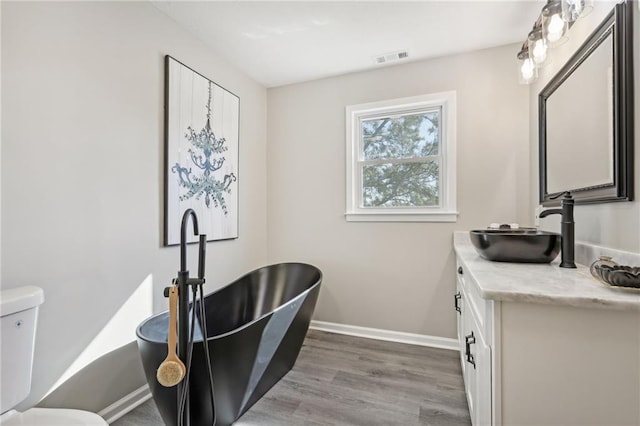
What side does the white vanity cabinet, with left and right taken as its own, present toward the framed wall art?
front

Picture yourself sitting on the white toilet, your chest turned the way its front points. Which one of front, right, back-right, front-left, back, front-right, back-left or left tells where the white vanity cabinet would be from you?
front

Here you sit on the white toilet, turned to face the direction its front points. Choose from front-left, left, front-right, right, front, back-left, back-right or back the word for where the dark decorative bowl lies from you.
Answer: front

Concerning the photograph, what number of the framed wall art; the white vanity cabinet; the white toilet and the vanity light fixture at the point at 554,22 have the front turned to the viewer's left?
2

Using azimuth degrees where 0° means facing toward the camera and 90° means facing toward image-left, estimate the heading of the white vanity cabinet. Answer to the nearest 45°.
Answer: approximately 90°

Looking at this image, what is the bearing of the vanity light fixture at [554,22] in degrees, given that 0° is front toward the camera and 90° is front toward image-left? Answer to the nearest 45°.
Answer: approximately 90°

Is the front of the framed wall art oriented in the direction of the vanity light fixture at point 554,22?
yes

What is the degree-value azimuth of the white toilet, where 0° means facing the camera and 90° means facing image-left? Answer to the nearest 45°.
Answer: approximately 315°

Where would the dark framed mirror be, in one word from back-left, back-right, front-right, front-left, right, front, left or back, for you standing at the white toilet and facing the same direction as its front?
front

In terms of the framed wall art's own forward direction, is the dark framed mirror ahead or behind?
ahead

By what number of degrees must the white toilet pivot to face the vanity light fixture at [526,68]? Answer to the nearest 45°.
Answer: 0° — it already faces it

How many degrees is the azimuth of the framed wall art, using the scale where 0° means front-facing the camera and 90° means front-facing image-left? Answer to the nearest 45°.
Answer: approximately 315°

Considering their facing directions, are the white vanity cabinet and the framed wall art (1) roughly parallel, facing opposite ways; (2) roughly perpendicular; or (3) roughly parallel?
roughly parallel, facing opposite ways
